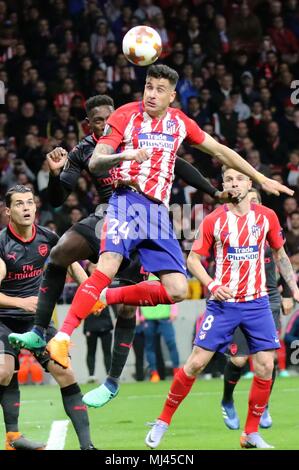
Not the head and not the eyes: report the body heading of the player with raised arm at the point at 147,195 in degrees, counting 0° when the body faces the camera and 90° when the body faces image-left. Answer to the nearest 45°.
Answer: approximately 0°
